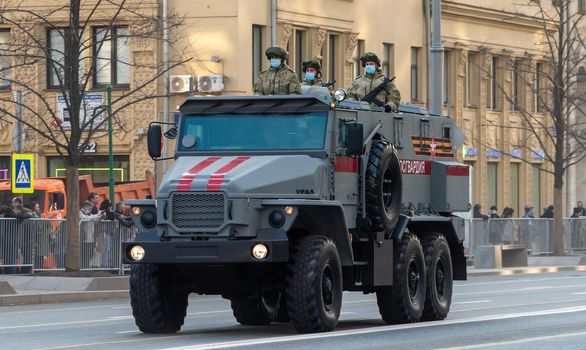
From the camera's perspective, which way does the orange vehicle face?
to the viewer's left

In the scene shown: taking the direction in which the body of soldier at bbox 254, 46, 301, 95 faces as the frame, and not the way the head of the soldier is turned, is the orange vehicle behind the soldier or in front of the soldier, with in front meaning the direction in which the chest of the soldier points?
behind

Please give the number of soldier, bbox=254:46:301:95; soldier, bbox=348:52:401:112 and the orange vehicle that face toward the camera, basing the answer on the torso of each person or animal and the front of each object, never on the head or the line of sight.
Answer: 2

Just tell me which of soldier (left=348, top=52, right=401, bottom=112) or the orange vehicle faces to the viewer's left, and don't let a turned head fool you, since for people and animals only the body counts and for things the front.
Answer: the orange vehicle

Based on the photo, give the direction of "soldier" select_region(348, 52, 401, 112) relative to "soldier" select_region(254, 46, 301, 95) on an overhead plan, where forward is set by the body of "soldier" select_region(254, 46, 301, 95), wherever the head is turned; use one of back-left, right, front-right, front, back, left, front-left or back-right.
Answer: back-left

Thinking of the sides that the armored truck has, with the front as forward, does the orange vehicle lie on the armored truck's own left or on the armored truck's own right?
on the armored truck's own right

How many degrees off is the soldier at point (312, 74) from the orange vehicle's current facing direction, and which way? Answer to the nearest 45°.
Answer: approximately 90° to its left

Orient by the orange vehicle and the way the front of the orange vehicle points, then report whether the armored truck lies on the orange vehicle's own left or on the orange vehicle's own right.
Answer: on the orange vehicle's own left

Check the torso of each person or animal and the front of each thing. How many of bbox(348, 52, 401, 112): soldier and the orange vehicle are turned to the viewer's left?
1
